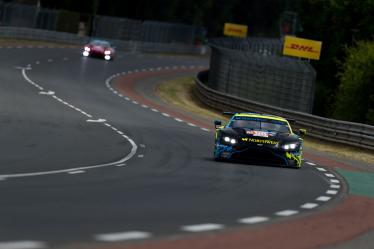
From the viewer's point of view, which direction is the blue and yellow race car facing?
toward the camera

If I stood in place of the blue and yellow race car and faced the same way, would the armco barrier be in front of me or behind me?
behind
